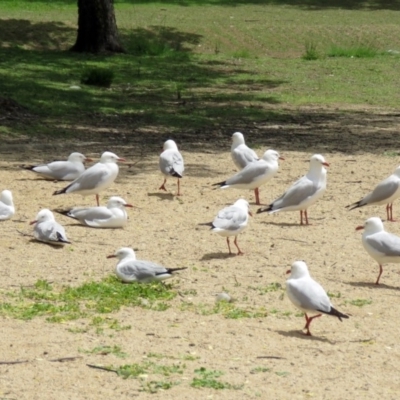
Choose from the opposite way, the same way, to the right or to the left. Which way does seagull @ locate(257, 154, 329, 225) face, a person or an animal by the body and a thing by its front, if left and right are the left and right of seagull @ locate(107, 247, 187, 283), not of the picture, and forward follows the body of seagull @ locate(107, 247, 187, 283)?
the opposite way

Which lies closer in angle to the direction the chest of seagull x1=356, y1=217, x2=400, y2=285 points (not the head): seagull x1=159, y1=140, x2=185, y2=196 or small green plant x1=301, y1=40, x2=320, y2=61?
the seagull

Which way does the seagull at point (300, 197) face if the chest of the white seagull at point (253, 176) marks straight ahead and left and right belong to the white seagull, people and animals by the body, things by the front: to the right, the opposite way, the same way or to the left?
the same way

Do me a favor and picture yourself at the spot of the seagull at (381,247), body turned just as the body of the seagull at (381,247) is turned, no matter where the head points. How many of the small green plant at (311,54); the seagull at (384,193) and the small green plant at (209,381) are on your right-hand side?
2

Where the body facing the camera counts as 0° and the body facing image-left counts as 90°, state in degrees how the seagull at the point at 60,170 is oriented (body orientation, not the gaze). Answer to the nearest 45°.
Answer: approximately 270°

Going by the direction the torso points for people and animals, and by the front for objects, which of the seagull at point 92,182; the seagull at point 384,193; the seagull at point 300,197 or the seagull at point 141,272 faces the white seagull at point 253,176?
the seagull at point 92,182

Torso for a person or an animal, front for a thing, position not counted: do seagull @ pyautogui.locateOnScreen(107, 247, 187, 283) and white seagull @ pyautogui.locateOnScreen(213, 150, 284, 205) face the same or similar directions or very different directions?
very different directions

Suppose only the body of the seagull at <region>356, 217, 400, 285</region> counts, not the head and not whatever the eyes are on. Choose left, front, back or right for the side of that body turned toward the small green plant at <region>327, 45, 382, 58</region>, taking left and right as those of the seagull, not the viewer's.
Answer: right

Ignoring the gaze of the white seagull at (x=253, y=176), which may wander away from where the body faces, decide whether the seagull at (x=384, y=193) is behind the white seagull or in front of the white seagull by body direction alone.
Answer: in front

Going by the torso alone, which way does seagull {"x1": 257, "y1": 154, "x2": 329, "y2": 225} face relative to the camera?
to the viewer's right

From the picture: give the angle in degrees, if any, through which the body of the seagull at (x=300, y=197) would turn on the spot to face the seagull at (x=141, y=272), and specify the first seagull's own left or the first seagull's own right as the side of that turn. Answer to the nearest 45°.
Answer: approximately 135° to the first seagull's own right

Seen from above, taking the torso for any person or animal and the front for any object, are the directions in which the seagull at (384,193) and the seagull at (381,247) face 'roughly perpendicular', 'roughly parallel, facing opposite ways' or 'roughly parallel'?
roughly parallel, facing opposite ways

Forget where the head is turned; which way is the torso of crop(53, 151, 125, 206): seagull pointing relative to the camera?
to the viewer's right

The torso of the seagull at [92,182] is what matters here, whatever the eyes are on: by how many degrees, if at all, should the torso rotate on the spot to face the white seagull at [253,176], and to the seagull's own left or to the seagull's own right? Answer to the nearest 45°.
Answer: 0° — it already faces it

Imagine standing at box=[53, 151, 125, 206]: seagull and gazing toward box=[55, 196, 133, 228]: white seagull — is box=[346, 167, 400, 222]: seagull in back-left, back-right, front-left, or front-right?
front-left

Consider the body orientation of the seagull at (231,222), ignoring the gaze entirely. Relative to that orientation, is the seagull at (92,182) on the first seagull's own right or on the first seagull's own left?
on the first seagull's own left

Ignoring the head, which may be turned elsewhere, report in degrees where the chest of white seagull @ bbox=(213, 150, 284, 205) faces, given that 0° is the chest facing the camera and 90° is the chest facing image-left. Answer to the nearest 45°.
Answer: approximately 270°
